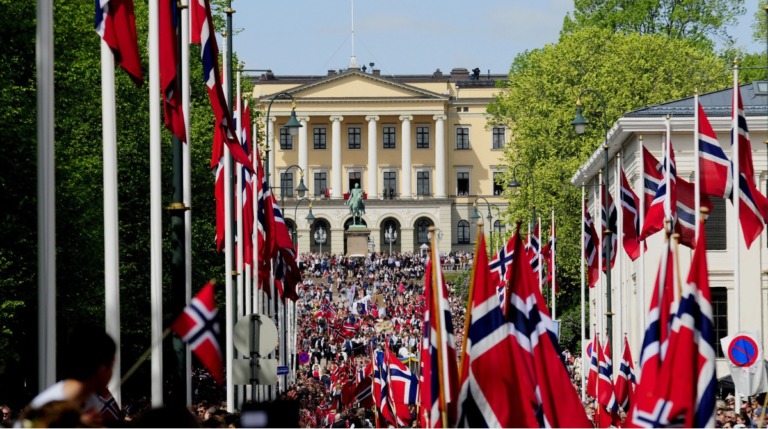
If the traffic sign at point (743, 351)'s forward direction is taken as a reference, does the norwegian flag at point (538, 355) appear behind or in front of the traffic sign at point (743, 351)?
in front

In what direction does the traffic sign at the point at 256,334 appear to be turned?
away from the camera

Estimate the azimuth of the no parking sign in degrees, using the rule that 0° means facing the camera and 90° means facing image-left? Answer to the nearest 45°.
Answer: approximately 0°

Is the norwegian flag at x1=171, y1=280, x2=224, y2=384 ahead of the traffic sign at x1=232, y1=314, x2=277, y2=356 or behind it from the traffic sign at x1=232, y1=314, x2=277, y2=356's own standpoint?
behind

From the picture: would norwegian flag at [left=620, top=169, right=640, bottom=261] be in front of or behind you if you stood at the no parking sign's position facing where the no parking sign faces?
behind

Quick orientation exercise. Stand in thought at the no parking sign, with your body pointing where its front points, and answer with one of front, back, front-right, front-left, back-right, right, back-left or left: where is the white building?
back

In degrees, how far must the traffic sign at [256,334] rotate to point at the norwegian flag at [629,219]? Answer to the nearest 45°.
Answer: approximately 45° to its right

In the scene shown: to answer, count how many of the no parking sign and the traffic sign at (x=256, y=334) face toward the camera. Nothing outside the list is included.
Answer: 1

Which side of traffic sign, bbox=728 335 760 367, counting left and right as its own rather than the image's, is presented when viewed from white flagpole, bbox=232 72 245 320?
right
